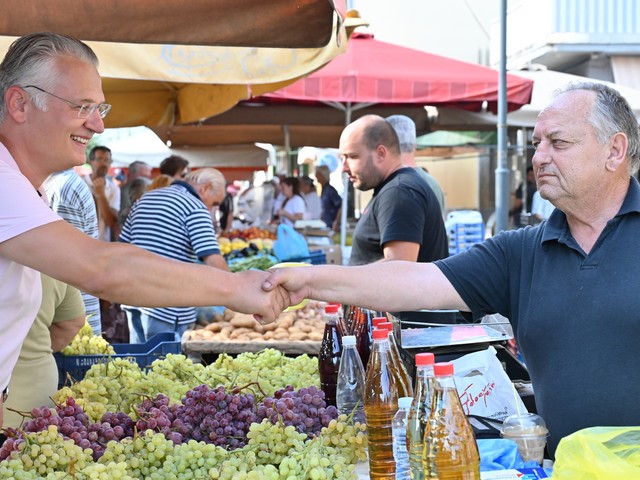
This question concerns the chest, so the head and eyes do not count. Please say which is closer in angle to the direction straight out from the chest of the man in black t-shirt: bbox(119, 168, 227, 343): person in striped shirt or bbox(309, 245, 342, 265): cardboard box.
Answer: the person in striped shirt

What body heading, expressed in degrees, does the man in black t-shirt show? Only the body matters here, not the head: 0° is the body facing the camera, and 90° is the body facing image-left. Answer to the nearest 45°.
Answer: approximately 90°

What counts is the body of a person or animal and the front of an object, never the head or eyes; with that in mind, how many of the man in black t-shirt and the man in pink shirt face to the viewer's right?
1

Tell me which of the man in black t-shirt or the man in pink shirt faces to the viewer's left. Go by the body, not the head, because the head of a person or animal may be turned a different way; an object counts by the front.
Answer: the man in black t-shirt

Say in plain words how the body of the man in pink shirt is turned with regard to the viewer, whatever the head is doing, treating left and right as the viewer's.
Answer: facing to the right of the viewer

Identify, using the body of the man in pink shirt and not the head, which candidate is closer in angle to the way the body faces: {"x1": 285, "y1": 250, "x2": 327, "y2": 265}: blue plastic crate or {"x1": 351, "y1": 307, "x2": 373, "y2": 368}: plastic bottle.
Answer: the plastic bottle

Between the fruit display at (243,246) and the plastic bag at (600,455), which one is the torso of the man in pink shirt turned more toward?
the plastic bag

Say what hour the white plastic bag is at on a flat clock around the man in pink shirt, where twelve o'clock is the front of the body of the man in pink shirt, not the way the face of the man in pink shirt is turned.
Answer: The white plastic bag is roughly at 12 o'clock from the man in pink shirt.

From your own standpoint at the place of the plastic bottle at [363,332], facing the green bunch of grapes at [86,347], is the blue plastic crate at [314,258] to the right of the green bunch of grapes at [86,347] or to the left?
right

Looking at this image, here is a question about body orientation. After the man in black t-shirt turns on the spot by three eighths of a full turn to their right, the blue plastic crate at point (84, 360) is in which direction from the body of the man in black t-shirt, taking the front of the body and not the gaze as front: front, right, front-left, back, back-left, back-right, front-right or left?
back

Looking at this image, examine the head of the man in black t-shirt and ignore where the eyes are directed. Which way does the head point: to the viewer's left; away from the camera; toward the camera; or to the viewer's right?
to the viewer's left

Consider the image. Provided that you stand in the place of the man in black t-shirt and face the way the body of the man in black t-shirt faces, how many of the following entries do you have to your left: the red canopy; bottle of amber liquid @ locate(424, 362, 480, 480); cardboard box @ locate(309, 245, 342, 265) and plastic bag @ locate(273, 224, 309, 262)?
1

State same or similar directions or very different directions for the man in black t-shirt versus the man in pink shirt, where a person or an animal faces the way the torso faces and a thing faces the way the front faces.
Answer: very different directions

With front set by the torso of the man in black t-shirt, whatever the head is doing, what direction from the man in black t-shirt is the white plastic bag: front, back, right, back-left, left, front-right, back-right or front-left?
left

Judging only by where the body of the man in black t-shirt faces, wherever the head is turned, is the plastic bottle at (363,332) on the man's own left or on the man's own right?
on the man's own left
